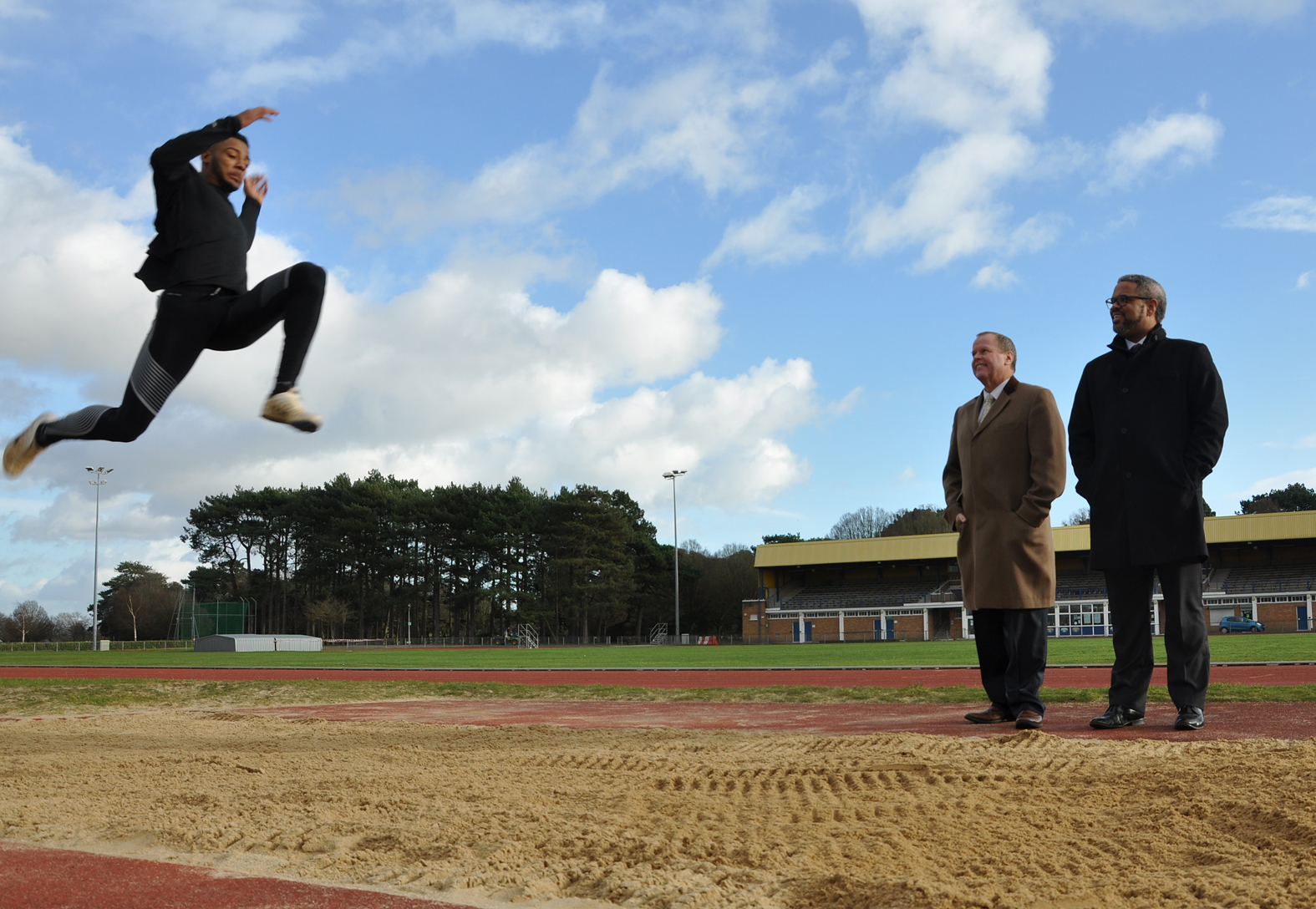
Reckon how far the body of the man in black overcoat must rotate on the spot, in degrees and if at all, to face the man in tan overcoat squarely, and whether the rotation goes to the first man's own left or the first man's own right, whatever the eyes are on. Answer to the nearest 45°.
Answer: approximately 45° to the first man's own right

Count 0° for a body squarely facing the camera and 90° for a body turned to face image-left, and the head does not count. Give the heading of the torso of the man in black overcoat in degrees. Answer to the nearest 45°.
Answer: approximately 45°

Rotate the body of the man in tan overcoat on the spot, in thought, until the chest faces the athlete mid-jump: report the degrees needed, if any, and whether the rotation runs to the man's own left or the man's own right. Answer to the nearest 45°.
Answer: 0° — they already face them

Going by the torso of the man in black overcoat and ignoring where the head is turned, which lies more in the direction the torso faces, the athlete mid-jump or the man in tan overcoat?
the athlete mid-jump

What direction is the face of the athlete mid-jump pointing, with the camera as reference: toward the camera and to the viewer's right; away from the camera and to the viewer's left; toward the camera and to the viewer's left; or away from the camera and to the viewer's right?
toward the camera and to the viewer's right

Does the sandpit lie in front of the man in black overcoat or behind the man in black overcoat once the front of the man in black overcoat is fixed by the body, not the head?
in front

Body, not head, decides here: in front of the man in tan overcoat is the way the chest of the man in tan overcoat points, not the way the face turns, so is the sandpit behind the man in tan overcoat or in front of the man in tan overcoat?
in front

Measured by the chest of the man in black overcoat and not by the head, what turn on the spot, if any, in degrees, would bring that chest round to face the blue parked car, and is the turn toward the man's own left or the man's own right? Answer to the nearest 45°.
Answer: approximately 135° to the man's own right

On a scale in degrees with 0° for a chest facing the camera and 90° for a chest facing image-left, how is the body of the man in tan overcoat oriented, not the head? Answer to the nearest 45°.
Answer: approximately 45°

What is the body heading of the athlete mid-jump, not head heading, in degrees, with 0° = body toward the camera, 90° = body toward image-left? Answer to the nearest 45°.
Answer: approximately 315°

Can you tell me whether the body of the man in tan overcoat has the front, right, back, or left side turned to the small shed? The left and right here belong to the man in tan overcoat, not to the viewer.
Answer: right

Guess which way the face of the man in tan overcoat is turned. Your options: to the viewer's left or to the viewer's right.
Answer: to the viewer's left

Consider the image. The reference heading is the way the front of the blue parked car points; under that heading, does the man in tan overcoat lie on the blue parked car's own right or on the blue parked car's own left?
on the blue parked car's own right

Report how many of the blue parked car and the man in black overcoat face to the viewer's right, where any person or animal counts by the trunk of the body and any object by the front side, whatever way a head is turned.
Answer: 1

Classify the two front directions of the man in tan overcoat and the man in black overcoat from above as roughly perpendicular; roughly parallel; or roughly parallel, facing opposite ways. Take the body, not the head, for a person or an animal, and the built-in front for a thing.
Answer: roughly parallel

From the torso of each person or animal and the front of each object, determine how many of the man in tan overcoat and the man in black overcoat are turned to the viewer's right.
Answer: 0

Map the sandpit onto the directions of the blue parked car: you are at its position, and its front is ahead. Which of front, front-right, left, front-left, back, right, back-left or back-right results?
right

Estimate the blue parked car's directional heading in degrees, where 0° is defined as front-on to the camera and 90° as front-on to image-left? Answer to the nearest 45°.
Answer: approximately 270°

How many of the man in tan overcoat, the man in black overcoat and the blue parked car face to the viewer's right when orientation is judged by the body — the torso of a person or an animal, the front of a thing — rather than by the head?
1
